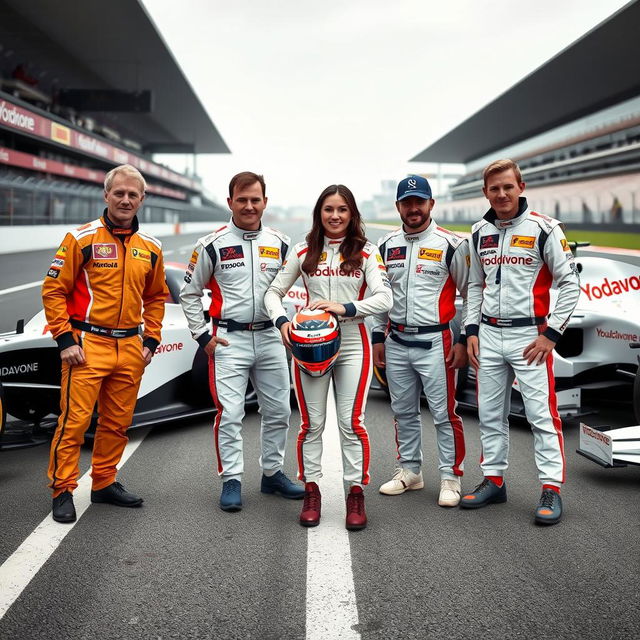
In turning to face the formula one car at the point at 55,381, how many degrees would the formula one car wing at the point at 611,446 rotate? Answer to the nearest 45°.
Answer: approximately 135° to its right

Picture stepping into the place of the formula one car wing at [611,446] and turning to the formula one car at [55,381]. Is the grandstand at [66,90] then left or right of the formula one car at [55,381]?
right

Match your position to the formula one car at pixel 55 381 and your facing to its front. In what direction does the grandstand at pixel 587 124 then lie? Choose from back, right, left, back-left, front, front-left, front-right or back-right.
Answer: back

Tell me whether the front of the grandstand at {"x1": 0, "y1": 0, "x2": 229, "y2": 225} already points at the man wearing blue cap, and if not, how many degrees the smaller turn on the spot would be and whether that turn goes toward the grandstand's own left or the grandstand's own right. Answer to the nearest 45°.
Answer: approximately 90° to the grandstand's own right

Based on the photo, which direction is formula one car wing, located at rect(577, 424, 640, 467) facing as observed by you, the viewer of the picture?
facing the viewer and to the right of the viewer

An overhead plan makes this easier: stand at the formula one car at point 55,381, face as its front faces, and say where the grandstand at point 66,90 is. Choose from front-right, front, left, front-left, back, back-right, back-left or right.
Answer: back-right

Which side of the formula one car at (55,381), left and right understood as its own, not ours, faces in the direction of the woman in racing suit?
left

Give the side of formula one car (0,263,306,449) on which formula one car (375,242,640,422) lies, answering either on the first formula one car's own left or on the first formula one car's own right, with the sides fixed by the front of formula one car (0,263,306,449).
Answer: on the first formula one car's own left

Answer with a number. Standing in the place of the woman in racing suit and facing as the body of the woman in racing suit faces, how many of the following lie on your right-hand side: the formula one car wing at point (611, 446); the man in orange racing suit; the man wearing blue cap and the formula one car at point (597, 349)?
1

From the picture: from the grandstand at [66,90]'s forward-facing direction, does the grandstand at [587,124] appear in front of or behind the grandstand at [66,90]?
in front

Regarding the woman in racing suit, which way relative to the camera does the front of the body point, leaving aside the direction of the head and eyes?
toward the camera

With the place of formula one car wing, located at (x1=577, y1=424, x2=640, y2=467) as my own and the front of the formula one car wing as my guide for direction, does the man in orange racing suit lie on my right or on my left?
on my right

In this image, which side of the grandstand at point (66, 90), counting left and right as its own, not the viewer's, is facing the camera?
right

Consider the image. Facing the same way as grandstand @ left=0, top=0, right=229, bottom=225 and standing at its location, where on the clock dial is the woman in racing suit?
The woman in racing suit is roughly at 3 o'clock from the grandstand.

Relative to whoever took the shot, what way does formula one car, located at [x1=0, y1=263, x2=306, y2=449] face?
facing the viewer and to the left of the viewer
